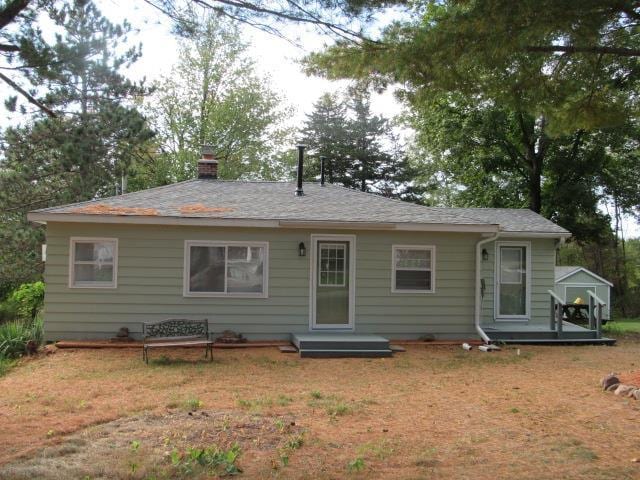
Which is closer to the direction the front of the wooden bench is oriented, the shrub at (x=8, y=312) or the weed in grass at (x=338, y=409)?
the weed in grass

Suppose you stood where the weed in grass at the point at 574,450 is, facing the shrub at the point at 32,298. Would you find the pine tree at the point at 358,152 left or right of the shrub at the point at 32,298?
right

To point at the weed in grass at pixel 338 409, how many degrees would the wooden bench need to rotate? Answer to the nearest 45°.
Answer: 0° — it already faces it

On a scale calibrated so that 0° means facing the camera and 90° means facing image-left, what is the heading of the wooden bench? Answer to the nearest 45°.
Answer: approximately 0°

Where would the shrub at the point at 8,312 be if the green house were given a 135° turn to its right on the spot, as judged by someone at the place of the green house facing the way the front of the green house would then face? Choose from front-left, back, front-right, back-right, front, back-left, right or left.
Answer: front

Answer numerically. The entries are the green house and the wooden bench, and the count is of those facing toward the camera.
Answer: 2

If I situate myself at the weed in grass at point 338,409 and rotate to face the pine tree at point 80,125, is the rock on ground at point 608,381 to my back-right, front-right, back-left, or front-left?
back-right

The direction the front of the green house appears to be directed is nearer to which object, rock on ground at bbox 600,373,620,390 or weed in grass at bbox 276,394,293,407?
the weed in grass

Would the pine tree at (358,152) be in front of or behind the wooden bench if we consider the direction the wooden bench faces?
behind

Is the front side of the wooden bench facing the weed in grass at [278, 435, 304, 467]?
yes
